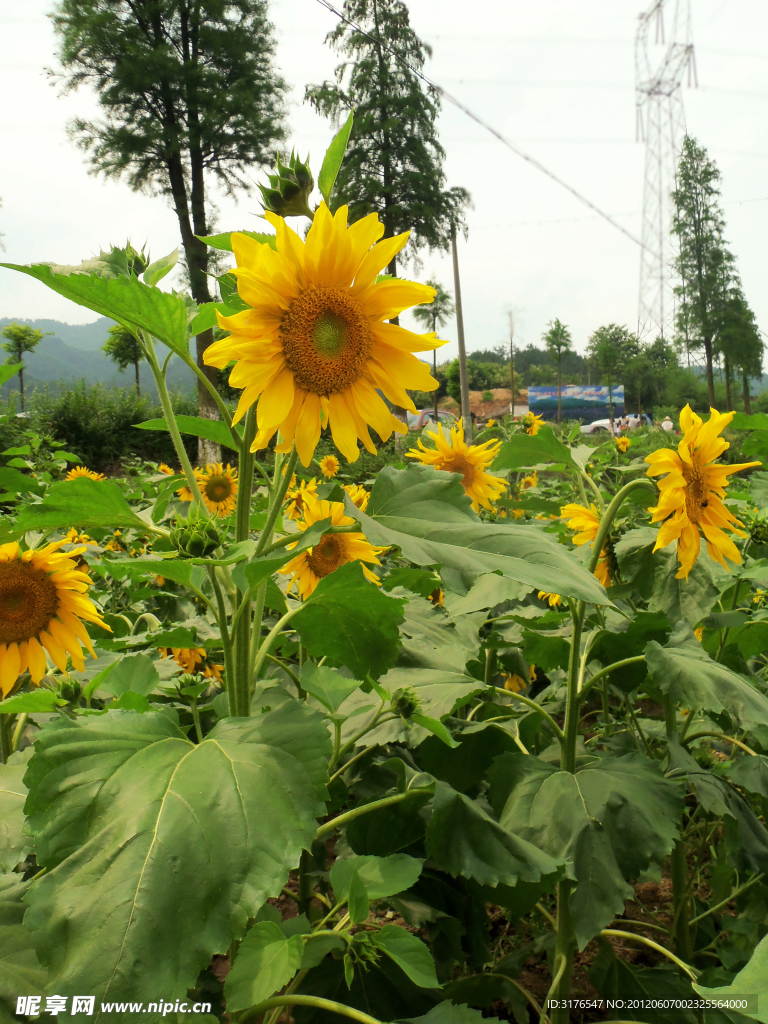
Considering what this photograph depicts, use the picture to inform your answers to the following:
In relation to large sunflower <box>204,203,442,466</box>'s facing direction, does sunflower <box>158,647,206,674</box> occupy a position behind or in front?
behind

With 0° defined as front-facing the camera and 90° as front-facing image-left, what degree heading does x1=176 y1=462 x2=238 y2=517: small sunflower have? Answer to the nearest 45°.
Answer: approximately 0°

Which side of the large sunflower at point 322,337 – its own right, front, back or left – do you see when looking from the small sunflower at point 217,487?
back

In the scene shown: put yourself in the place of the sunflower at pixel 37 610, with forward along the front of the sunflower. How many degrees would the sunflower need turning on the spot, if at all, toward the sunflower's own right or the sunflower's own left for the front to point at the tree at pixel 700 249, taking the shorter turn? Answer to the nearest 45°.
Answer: approximately 135° to the sunflower's own left

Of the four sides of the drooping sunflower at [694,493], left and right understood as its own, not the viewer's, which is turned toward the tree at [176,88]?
back

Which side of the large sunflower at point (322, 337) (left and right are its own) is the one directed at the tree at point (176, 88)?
back
